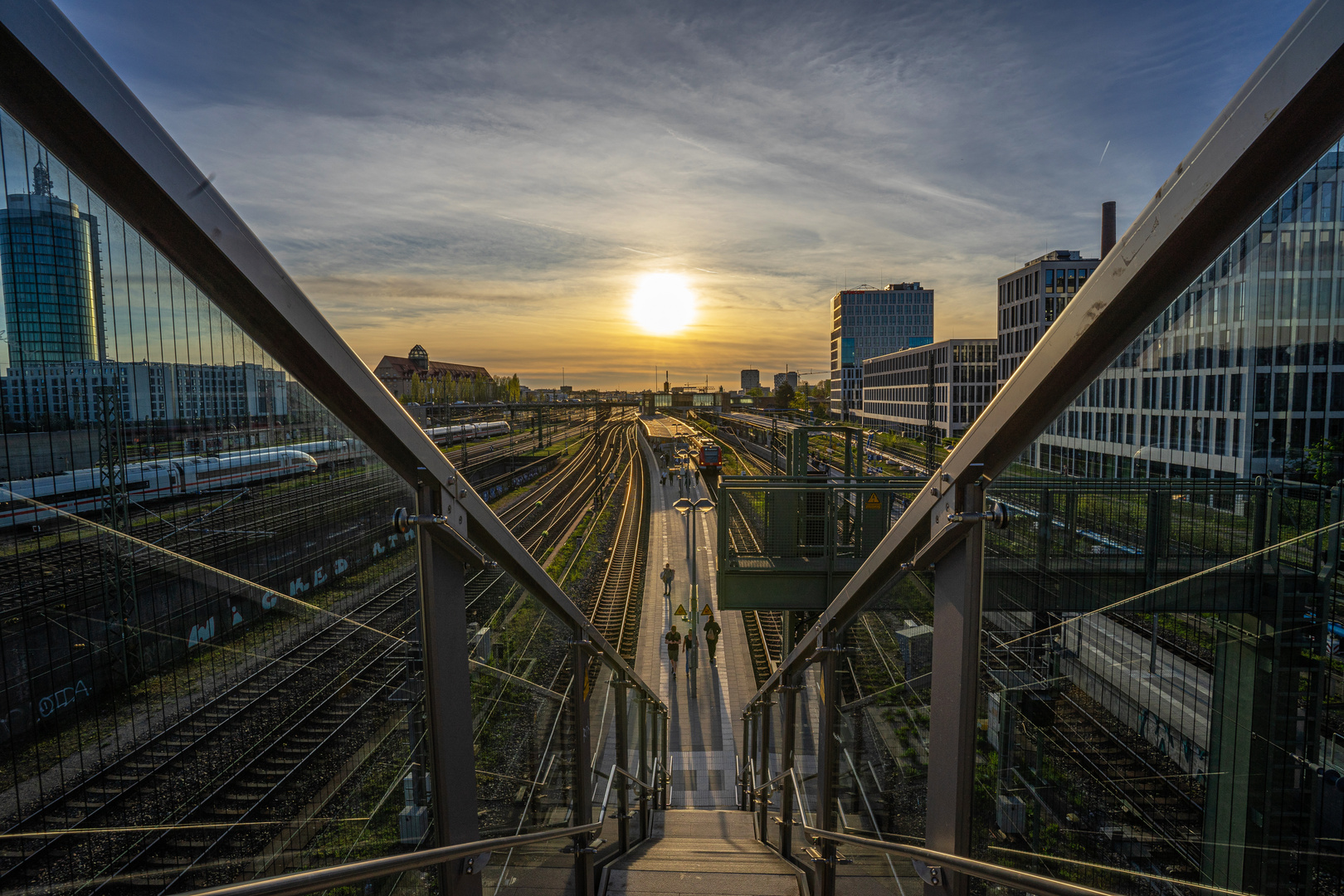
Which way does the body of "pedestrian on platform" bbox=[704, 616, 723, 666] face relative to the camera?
away from the camera

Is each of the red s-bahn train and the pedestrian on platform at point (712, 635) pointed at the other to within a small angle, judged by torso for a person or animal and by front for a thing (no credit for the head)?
yes

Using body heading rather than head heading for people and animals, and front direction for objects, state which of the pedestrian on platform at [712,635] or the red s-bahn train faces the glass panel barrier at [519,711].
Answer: the red s-bahn train

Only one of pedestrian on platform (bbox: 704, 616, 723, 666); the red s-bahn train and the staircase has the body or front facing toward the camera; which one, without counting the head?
the red s-bahn train

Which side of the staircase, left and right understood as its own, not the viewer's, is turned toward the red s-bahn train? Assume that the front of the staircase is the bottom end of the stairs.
front

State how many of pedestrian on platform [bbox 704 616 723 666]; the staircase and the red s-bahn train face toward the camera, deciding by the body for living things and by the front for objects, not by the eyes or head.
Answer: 1

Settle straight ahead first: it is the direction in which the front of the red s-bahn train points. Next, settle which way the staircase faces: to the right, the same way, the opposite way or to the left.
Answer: the opposite way

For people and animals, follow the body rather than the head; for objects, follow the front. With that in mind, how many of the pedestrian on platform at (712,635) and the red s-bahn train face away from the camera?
1

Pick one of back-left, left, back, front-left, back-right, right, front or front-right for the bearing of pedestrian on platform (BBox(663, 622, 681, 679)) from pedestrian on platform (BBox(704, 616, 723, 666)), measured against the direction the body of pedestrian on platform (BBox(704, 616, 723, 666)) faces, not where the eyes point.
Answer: back-left

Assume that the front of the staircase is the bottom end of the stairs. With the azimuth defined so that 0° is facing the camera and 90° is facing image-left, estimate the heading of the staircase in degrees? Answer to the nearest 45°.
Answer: approximately 180°

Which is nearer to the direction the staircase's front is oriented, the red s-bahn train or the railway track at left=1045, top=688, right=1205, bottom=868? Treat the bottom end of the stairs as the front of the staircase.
the red s-bahn train

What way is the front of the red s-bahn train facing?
toward the camera

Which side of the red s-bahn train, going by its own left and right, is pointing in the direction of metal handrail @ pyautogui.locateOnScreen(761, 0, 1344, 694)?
front

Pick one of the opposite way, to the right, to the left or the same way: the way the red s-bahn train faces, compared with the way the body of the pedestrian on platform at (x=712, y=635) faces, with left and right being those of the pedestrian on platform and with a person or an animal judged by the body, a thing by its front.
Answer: the opposite way

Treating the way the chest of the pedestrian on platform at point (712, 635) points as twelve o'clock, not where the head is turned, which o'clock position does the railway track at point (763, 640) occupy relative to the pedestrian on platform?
The railway track is roughly at 2 o'clock from the pedestrian on platform.
